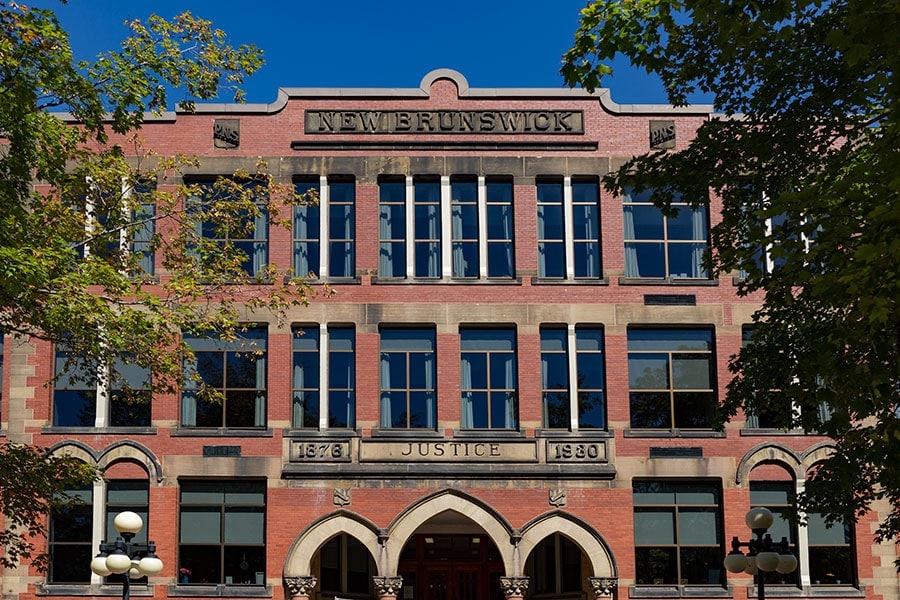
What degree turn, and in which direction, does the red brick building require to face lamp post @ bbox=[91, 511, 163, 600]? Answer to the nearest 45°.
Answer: approximately 45° to its right

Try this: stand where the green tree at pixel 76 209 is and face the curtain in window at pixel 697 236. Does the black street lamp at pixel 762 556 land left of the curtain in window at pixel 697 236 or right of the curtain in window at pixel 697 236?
right

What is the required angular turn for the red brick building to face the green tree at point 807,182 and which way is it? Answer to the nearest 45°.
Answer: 0° — it already faces it

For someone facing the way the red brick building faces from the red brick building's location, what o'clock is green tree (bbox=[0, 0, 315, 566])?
The green tree is roughly at 1 o'clock from the red brick building.

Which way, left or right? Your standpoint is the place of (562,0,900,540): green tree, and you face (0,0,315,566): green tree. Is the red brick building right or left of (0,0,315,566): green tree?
right

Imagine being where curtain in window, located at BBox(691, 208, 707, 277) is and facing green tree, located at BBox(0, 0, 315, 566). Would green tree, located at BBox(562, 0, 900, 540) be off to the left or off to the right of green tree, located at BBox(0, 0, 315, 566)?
left

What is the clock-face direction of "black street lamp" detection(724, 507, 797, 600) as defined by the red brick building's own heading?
The black street lamp is roughly at 11 o'clock from the red brick building.

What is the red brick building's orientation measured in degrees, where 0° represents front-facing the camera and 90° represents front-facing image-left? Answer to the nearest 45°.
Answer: approximately 0°
